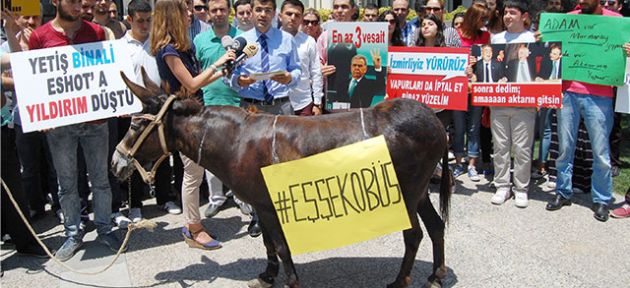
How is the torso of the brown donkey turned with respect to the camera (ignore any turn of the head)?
to the viewer's left

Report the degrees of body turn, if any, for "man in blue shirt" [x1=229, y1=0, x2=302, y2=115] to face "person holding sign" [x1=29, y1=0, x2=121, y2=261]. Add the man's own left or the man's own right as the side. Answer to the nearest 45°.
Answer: approximately 90° to the man's own right

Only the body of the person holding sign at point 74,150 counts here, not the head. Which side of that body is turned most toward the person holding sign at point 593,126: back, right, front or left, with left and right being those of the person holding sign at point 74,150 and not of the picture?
left

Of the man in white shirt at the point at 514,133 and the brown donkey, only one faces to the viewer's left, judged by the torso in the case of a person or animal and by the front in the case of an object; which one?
the brown donkey

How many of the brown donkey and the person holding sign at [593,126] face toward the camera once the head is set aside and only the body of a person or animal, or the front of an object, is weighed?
1

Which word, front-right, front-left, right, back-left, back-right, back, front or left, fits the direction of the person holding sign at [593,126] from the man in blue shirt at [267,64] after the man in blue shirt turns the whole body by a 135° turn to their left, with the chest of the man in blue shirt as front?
front-right

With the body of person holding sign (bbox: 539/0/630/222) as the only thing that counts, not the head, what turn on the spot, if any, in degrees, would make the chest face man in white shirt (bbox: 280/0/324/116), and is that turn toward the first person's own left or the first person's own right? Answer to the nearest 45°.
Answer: approximately 90° to the first person's own right

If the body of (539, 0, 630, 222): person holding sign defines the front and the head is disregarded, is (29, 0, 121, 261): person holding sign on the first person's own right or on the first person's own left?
on the first person's own right

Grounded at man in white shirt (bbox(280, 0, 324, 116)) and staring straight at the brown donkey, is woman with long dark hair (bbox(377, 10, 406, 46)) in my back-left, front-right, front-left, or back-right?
back-left

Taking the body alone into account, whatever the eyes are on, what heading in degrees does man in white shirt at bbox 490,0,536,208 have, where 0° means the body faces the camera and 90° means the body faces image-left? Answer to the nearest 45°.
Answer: approximately 0°
